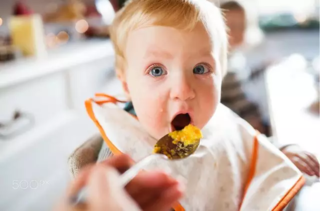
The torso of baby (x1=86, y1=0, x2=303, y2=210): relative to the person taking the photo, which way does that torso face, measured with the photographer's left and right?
facing the viewer

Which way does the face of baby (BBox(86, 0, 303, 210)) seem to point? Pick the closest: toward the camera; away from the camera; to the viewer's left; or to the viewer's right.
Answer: toward the camera
